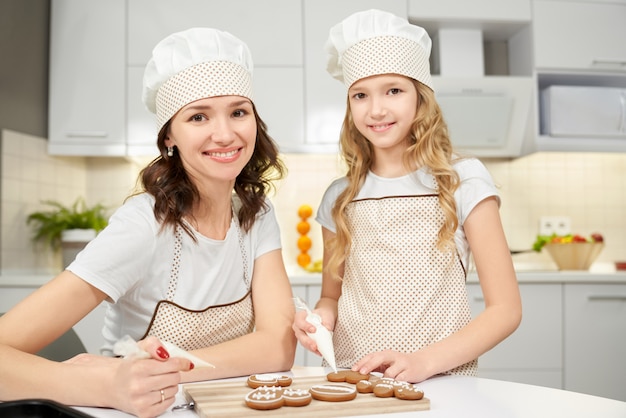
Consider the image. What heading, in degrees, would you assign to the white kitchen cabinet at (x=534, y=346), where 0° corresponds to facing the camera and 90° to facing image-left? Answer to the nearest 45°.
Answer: approximately 0°

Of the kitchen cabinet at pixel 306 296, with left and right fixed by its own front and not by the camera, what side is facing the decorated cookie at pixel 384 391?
front

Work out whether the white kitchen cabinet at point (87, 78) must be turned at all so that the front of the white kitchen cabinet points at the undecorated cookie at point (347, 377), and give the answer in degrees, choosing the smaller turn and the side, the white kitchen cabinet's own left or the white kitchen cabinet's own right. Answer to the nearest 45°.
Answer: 0° — it already faces it

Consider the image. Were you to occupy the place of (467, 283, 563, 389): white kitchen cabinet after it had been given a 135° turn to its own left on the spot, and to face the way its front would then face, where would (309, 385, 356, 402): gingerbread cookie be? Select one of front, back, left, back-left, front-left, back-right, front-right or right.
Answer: back-right

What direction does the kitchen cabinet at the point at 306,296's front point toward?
toward the camera

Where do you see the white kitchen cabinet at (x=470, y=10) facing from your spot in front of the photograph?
facing the viewer

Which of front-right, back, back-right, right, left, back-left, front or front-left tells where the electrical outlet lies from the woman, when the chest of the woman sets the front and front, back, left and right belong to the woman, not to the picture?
left

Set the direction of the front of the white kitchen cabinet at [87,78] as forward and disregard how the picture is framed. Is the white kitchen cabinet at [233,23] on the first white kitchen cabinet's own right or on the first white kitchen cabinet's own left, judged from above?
on the first white kitchen cabinet's own left

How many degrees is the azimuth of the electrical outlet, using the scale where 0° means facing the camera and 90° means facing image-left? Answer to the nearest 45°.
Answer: approximately 0°

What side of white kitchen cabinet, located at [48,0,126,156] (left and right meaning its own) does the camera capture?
front

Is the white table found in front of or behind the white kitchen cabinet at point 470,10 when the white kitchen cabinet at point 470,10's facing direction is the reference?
in front
